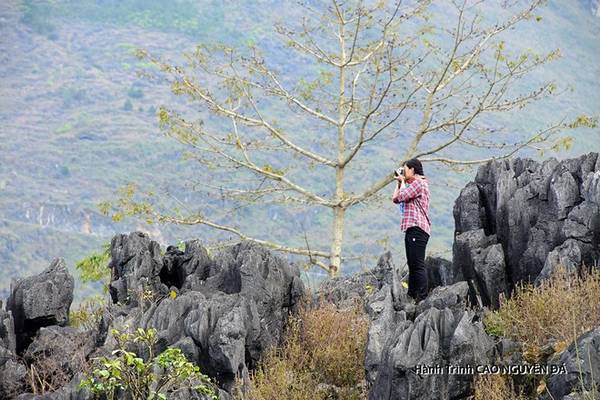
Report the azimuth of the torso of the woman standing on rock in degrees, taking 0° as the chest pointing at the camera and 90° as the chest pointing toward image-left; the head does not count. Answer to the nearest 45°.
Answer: approximately 90°

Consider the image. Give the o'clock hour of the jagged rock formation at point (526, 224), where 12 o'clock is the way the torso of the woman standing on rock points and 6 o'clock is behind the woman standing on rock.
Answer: The jagged rock formation is roughly at 5 o'clock from the woman standing on rock.

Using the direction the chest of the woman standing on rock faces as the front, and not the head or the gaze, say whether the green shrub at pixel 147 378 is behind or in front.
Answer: in front

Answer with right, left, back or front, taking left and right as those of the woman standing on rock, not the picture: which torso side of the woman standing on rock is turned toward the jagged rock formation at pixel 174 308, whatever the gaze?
front

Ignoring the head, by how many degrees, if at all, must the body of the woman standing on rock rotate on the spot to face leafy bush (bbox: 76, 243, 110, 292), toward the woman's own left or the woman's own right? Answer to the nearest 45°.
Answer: approximately 45° to the woman's own right

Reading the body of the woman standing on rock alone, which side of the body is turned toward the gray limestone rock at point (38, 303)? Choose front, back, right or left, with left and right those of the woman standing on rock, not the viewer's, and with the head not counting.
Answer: front
